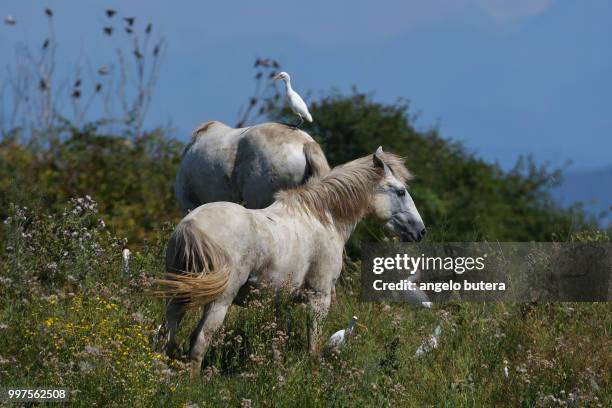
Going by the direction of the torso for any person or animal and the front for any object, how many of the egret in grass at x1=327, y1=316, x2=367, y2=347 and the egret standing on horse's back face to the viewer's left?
1

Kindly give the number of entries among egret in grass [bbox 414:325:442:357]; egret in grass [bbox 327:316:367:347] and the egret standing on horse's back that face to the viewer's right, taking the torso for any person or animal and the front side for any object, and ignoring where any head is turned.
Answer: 2

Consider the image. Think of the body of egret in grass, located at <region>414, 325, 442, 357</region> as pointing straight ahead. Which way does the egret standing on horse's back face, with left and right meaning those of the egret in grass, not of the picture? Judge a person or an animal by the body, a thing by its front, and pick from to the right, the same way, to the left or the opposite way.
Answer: the opposite way

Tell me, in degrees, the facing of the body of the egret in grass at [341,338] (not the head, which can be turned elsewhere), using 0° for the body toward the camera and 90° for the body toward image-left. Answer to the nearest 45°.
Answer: approximately 270°

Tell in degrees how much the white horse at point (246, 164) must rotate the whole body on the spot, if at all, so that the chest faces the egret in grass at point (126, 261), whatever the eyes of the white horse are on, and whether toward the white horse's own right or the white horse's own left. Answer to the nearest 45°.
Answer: approximately 90° to the white horse's own left

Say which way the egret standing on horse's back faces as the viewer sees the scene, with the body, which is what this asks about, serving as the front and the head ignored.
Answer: to the viewer's left

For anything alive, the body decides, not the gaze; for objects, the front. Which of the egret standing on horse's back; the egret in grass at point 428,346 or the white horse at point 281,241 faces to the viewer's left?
the egret standing on horse's back

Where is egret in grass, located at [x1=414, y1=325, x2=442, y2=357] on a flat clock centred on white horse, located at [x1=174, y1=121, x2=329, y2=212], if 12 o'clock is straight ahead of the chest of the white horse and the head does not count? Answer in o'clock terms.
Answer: The egret in grass is roughly at 6 o'clock from the white horse.

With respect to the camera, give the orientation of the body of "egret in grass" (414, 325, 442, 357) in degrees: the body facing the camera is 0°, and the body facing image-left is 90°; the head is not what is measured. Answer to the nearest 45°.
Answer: approximately 270°

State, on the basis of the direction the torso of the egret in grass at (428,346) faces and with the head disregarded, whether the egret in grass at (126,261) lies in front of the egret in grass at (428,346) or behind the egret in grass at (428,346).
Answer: behind
